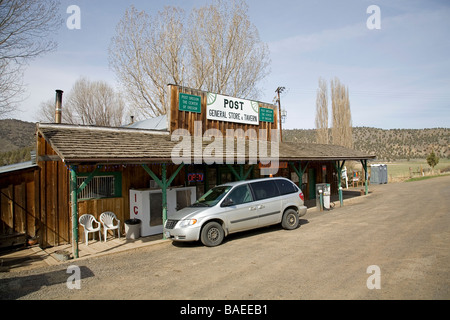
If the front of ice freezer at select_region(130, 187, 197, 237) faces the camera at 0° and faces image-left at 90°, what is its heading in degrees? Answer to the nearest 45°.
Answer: approximately 315°

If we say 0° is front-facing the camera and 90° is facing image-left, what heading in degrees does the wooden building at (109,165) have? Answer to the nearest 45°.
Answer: approximately 315°

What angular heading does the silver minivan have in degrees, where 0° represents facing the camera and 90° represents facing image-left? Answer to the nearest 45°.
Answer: approximately 45°

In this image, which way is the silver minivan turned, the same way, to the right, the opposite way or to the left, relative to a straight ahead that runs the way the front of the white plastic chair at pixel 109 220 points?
to the right

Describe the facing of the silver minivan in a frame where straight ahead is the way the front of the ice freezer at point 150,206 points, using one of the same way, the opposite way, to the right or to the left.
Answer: to the right

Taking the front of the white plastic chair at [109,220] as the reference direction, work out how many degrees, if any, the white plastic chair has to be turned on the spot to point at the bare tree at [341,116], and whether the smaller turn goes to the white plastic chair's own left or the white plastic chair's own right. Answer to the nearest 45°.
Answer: approximately 90° to the white plastic chair's own left

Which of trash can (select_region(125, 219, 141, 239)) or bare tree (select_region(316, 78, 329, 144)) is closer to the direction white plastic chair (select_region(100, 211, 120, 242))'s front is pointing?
the trash can
